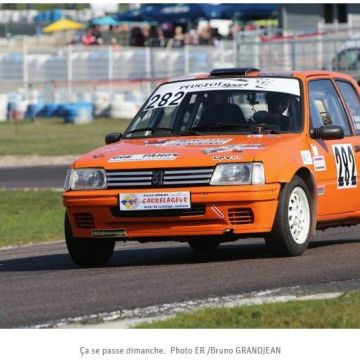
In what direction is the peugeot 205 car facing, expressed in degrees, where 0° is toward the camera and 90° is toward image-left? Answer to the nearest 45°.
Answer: approximately 45°
